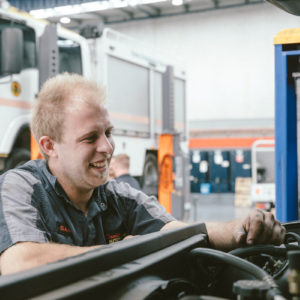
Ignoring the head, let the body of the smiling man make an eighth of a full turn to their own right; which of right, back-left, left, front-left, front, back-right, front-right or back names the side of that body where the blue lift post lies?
back-left

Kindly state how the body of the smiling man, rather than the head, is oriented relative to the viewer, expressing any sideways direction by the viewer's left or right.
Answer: facing the viewer and to the right of the viewer

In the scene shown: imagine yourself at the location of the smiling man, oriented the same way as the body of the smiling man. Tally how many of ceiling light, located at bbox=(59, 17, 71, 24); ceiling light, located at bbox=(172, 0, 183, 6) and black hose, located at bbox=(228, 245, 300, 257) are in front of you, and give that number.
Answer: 1

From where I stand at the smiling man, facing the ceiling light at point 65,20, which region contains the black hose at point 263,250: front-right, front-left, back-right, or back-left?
back-right

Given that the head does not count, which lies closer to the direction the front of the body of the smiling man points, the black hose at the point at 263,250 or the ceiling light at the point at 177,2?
the black hose

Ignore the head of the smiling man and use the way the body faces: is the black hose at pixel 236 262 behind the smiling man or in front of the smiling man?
in front

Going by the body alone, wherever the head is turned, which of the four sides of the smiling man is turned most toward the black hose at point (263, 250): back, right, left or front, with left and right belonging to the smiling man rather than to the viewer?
front

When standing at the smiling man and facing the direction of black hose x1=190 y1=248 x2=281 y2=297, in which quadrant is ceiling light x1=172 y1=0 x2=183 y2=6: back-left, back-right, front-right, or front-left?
back-left

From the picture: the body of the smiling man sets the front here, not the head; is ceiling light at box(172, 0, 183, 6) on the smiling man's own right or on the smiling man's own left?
on the smiling man's own left
